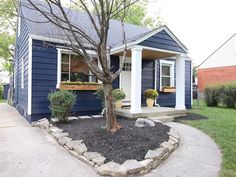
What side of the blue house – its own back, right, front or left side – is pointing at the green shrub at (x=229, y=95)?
left

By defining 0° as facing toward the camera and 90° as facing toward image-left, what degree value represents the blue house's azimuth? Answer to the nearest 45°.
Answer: approximately 315°

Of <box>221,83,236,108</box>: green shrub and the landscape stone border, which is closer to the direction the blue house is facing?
the landscape stone border

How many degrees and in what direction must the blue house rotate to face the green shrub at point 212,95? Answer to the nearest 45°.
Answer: approximately 90° to its left

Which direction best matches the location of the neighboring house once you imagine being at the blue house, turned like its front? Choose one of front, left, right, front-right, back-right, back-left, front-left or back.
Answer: left
